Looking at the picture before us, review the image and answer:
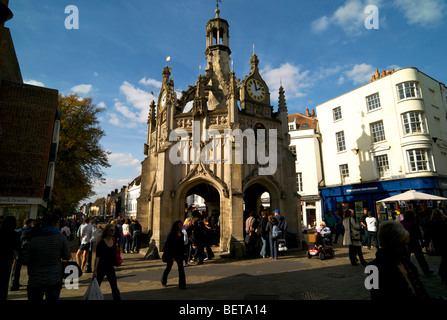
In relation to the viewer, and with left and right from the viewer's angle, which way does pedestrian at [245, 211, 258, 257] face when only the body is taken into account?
facing away from the viewer

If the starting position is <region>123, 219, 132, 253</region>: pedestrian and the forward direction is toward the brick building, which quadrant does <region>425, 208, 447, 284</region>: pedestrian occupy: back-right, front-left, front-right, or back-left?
back-left

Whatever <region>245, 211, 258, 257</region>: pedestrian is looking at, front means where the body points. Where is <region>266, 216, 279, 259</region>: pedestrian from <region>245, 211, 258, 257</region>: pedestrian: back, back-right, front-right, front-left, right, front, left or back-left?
back-right

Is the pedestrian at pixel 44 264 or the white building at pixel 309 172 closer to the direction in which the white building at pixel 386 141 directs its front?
the pedestrian

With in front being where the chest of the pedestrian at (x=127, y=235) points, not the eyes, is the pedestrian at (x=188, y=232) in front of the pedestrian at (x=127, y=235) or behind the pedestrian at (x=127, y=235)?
behind
